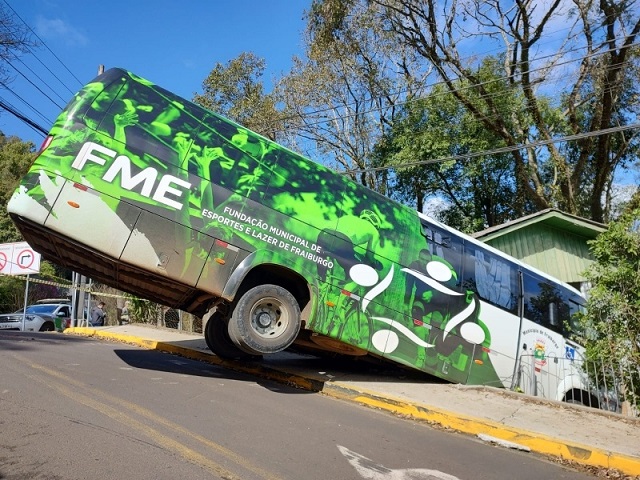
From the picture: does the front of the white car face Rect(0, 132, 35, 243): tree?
no

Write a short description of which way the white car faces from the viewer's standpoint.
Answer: facing the viewer and to the left of the viewer

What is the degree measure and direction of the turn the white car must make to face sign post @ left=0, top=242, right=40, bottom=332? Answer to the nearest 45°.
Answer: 0° — it already faces it

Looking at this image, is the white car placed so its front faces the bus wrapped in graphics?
no

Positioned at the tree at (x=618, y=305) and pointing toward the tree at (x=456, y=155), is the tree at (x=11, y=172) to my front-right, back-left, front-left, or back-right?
front-left

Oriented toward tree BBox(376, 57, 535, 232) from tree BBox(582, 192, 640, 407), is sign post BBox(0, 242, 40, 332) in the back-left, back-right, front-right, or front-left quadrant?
front-left
